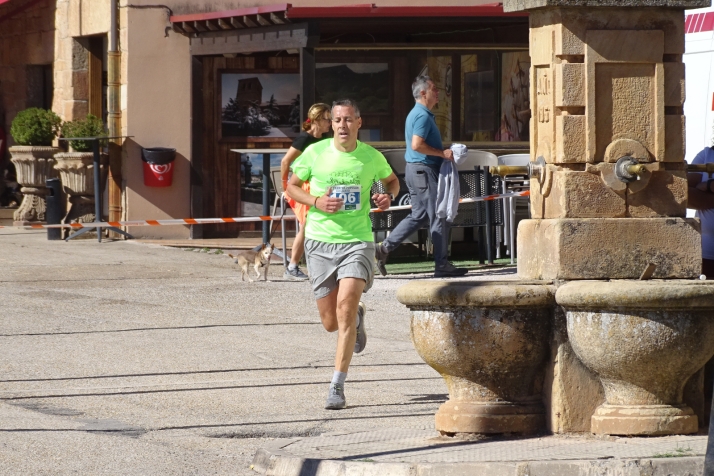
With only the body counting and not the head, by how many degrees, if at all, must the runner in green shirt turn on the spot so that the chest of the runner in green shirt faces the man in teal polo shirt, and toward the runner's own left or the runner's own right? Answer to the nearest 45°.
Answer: approximately 180°

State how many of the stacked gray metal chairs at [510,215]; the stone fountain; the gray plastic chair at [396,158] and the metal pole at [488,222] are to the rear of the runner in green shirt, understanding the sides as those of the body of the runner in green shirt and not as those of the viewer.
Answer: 3

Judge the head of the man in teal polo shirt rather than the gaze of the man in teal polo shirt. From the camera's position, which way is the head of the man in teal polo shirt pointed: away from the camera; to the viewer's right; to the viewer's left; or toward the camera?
to the viewer's right

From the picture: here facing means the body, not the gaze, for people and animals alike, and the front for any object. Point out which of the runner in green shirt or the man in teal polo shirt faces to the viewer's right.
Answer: the man in teal polo shirt

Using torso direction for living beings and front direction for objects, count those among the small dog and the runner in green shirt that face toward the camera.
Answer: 1

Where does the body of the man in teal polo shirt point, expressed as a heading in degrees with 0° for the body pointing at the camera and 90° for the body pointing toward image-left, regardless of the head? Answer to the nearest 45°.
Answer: approximately 270°
